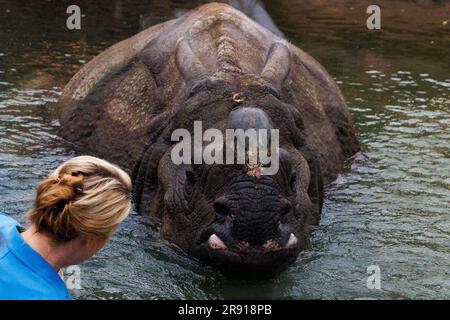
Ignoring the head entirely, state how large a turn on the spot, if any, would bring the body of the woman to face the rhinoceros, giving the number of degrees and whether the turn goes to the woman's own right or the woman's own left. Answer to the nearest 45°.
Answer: approximately 45° to the woman's own left

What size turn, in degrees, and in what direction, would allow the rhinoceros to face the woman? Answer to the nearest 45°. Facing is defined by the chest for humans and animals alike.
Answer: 0° — it already faces them

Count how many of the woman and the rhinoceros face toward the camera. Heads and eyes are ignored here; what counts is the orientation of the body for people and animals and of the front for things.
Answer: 1

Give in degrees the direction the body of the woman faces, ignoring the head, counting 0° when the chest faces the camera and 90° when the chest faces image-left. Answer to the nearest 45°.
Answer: approximately 225°

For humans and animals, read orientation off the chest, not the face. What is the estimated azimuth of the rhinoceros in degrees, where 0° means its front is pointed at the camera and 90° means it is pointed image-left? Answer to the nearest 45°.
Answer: approximately 0°

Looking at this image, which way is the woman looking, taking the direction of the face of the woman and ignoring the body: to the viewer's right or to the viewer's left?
to the viewer's right
